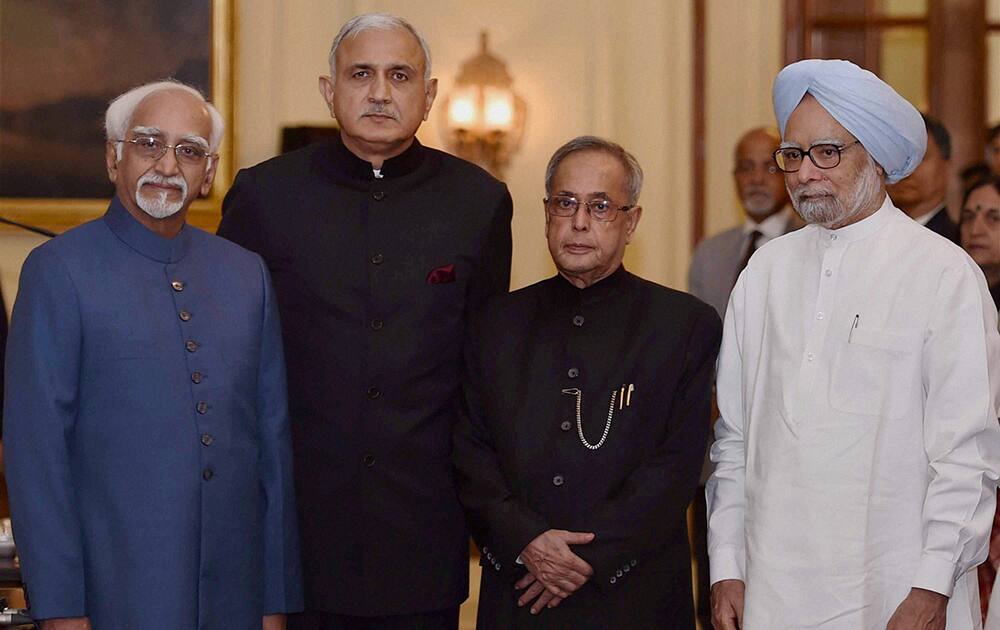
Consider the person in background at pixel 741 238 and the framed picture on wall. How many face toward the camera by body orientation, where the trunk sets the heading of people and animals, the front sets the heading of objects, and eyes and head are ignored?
2

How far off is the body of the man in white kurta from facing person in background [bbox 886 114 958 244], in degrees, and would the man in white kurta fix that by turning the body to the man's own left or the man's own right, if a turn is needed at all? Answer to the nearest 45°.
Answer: approximately 135° to the man's own right

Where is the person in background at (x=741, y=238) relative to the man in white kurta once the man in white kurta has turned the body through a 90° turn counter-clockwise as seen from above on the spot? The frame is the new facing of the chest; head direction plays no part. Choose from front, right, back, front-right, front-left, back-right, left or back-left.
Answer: back-left

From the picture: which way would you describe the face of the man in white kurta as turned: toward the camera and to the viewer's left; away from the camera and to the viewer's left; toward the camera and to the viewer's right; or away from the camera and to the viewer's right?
toward the camera and to the viewer's left

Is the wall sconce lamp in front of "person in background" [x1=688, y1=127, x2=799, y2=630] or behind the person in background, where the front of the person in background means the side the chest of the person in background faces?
behind

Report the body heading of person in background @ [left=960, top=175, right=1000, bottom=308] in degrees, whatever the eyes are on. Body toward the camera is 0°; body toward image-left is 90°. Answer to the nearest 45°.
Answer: approximately 45°

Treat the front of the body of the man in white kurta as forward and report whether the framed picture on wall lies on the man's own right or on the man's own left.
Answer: on the man's own right

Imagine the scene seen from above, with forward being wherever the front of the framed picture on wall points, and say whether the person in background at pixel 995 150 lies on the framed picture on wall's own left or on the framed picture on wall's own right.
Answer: on the framed picture on wall's own left

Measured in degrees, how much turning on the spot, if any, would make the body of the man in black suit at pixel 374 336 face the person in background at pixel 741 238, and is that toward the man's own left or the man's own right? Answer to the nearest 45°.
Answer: approximately 135° to the man's own left

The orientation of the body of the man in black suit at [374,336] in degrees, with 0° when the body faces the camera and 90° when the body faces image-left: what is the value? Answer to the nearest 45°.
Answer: approximately 0°
